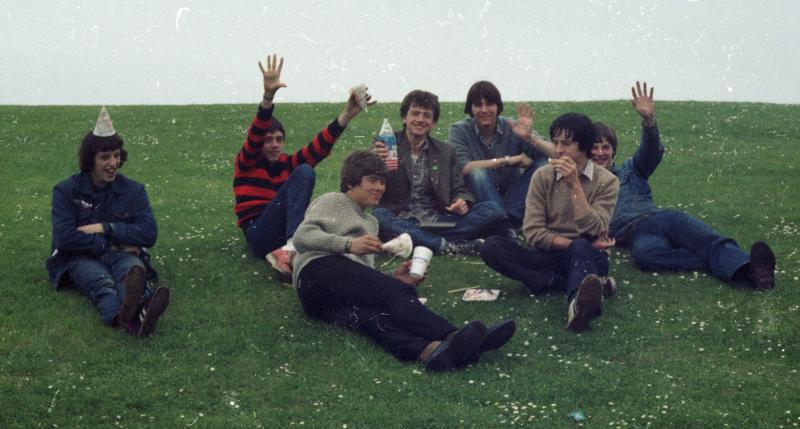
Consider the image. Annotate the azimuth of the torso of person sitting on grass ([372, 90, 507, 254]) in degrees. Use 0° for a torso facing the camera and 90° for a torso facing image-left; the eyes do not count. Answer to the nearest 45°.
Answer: approximately 0°

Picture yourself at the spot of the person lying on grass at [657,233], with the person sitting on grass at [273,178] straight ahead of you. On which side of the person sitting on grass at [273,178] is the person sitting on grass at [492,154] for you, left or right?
right

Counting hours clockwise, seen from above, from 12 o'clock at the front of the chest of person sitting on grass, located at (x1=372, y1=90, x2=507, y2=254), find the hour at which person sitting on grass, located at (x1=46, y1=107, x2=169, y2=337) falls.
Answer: person sitting on grass, located at (x1=46, y1=107, x2=169, y2=337) is roughly at 2 o'clock from person sitting on grass, located at (x1=372, y1=90, x2=507, y2=254).

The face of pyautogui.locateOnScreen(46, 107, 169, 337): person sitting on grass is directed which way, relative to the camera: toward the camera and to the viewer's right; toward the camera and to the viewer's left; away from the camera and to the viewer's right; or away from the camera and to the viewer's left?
toward the camera and to the viewer's right

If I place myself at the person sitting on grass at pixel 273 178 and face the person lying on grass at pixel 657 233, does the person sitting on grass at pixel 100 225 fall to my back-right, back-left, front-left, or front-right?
back-right

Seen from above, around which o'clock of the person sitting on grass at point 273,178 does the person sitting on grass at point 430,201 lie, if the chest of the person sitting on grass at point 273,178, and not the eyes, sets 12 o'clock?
the person sitting on grass at point 430,201 is roughly at 10 o'clock from the person sitting on grass at point 273,178.

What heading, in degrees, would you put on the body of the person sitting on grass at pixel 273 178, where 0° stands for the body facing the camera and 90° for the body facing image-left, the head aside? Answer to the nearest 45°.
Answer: approximately 315°
